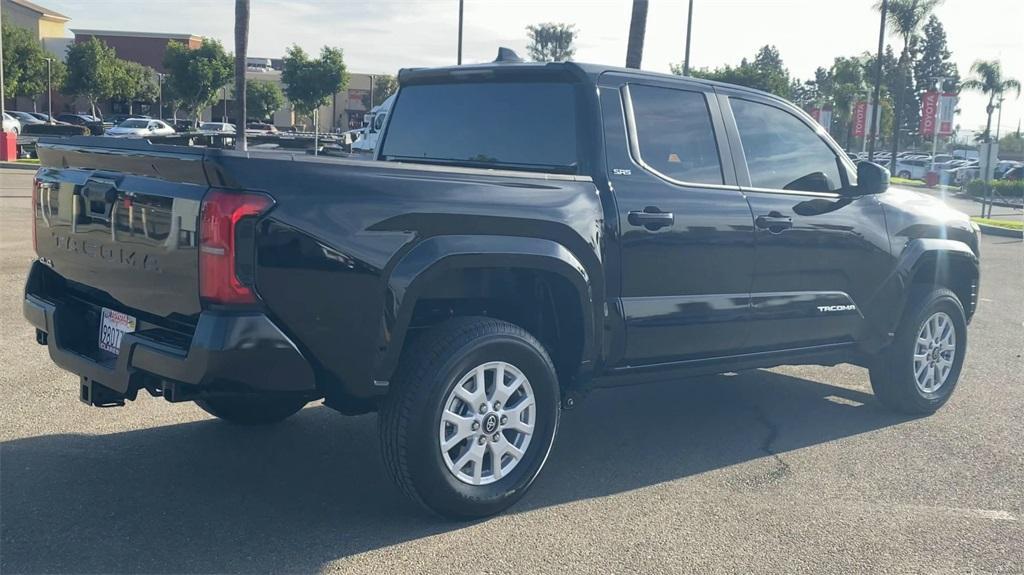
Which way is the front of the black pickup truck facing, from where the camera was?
facing away from the viewer and to the right of the viewer

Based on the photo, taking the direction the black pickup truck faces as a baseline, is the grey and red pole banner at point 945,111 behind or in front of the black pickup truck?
in front
